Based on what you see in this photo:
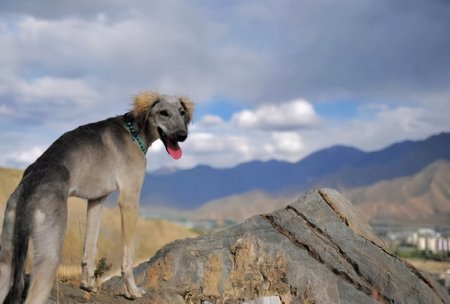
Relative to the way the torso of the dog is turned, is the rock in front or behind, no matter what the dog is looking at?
in front

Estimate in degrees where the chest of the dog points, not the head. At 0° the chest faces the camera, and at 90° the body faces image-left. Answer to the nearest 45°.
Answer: approximately 225°
